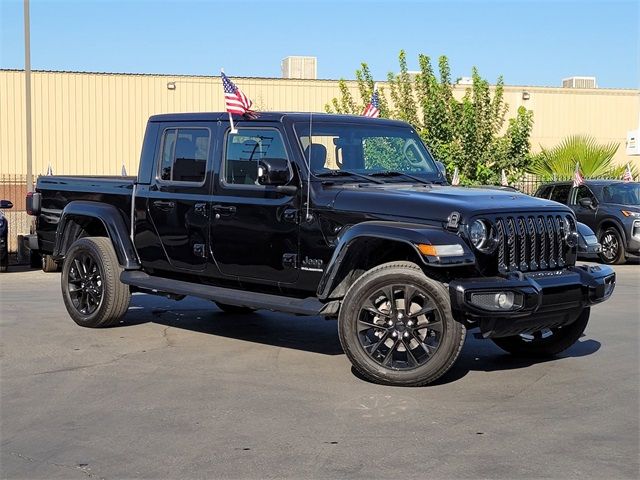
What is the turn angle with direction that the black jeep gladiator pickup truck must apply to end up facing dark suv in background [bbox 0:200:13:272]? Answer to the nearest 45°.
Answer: approximately 180°

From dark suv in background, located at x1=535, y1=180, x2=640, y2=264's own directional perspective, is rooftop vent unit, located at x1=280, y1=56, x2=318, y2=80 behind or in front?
behind

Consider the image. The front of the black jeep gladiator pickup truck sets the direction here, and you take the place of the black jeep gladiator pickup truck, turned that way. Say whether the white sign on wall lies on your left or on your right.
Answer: on your left

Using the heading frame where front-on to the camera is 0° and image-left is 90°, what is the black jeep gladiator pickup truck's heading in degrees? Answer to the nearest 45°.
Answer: approximately 315°

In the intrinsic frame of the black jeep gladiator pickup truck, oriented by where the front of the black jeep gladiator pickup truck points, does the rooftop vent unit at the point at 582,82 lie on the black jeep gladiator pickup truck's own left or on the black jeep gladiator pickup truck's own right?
on the black jeep gladiator pickup truck's own left

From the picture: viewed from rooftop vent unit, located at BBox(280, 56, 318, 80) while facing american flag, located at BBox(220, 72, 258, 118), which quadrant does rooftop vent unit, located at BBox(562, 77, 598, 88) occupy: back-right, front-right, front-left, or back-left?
back-left

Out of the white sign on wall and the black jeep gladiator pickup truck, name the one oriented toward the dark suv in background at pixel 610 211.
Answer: the white sign on wall

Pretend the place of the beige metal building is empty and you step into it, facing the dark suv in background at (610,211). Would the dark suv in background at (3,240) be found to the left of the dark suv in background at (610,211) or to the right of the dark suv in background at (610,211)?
right

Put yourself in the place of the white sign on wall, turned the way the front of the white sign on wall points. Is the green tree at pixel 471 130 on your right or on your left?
on your right
